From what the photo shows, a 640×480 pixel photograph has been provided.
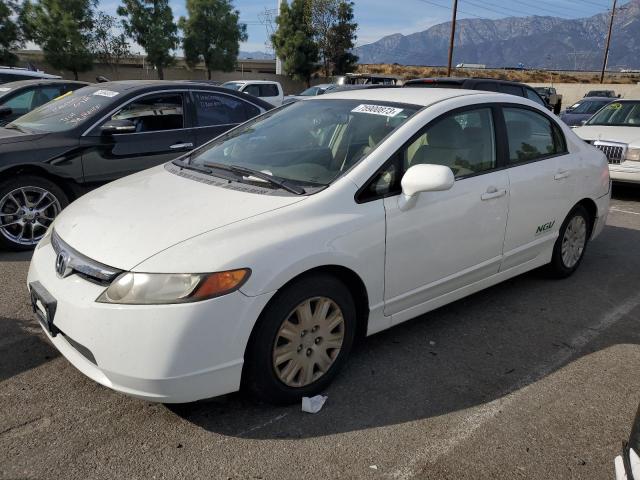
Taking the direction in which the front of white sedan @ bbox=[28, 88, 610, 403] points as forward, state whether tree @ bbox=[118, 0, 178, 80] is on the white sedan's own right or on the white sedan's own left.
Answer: on the white sedan's own right

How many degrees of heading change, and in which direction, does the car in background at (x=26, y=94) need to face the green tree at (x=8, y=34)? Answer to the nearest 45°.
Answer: approximately 135° to its right

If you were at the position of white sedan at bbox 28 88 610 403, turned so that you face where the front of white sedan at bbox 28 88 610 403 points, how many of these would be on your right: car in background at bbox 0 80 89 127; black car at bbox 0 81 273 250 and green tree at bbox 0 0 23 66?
3

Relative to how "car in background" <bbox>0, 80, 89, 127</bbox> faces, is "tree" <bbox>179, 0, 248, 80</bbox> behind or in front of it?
behind

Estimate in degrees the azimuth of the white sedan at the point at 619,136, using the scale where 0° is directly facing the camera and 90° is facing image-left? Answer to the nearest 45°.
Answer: approximately 45°

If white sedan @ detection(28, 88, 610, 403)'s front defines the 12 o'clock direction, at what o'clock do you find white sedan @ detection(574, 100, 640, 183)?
white sedan @ detection(574, 100, 640, 183) is roughly at 6 o'clock from white sedan @ detection(28, 88, 610, 403).

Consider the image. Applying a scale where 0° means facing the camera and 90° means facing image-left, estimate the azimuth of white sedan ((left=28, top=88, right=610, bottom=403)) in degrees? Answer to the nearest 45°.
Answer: approximately 45°
